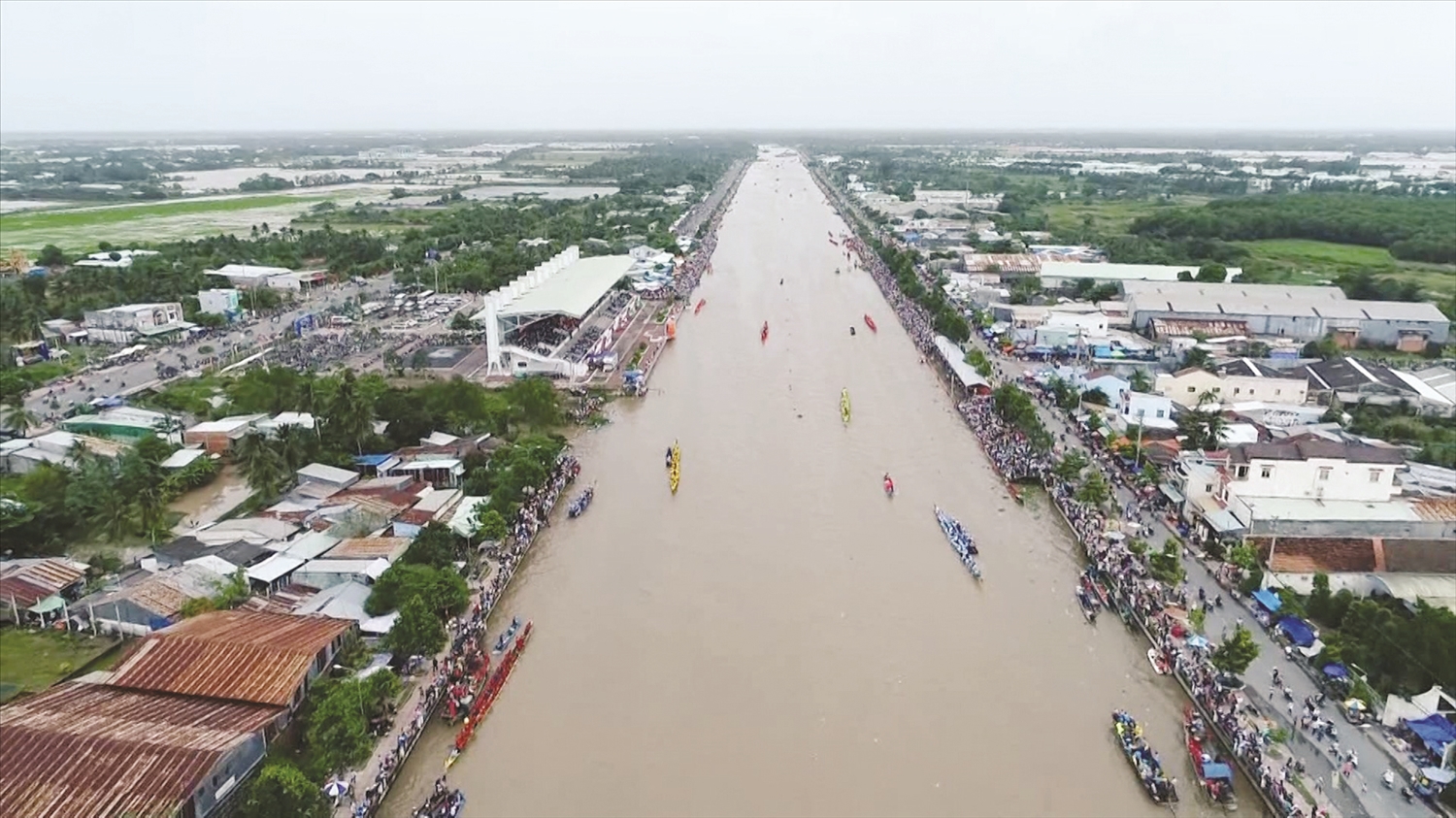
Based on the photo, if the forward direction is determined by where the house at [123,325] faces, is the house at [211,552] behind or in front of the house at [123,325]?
in front

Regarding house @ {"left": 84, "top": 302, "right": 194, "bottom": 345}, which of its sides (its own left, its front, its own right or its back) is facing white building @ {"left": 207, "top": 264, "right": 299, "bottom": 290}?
left

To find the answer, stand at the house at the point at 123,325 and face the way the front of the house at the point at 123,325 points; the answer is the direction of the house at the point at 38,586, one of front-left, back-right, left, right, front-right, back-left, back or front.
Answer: front-right

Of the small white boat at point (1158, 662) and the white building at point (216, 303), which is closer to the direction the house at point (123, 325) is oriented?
the small white boat

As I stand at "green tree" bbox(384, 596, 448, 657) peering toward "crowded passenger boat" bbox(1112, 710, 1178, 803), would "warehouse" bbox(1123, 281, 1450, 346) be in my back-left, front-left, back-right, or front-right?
front-left

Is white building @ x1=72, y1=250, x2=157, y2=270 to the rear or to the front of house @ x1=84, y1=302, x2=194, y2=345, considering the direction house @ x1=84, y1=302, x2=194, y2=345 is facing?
to the rear

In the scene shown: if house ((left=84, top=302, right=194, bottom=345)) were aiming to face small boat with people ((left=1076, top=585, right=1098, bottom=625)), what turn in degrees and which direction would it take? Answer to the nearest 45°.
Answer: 0° — it already faces it

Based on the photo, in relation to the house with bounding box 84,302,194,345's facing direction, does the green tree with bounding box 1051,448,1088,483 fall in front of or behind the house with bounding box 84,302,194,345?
in front

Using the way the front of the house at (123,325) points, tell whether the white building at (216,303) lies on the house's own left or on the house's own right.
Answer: on the house's own left

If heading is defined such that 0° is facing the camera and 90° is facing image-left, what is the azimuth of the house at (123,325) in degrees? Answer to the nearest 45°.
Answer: approximately 315°

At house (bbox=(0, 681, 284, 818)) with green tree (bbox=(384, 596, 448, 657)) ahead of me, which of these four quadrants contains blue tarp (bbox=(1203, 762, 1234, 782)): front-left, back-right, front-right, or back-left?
front-right

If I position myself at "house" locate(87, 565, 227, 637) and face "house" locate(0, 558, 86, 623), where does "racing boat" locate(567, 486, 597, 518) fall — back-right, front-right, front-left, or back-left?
back-right

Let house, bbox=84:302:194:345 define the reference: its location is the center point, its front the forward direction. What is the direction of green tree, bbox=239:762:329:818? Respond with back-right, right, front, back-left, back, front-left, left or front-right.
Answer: front-right
